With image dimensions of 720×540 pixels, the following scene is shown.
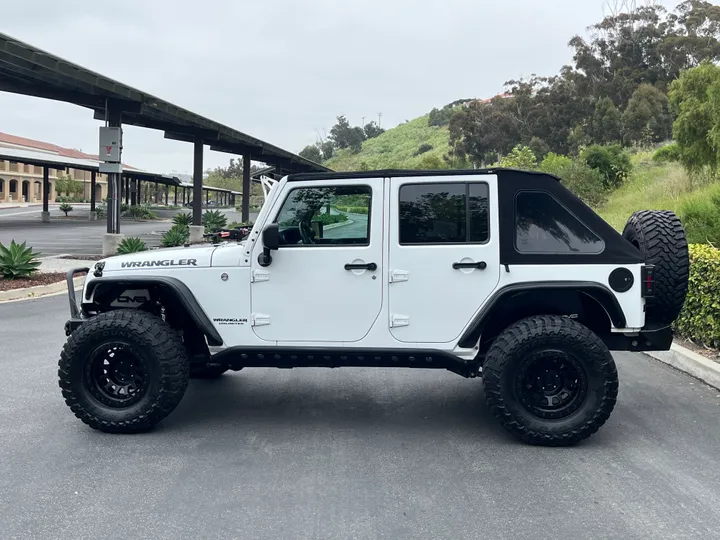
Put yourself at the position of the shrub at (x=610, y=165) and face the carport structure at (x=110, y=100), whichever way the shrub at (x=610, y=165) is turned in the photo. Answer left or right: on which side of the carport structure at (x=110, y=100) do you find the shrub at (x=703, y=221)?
left

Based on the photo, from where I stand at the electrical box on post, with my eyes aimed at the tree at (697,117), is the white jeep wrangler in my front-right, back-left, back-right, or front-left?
front-right

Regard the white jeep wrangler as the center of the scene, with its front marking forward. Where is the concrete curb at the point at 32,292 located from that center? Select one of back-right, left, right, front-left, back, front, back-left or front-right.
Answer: front-right

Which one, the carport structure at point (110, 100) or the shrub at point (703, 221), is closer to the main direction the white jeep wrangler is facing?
the carport structure

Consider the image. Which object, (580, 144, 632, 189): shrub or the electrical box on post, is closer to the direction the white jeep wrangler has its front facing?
the electrical box on post

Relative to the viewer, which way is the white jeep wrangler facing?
to the viewer's left

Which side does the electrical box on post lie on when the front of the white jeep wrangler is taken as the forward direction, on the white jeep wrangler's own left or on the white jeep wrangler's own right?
on the white jeep wrangler's own right

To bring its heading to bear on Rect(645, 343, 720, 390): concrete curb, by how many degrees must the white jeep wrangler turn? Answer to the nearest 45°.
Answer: approximately 135° to its right

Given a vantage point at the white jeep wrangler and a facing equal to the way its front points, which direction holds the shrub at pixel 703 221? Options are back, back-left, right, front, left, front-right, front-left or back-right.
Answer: back-right

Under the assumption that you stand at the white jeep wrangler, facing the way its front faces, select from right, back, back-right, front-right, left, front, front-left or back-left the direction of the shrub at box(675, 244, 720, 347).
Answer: back-right

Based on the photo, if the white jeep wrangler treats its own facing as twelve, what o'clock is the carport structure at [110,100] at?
The carport structure is roughly at 2 o'clock from the white jeep wrangler.

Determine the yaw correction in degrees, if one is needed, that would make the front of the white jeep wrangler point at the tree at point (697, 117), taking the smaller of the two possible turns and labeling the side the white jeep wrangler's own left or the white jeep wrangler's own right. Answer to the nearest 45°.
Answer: approximately 135° to the white jeep wrangler's own right
